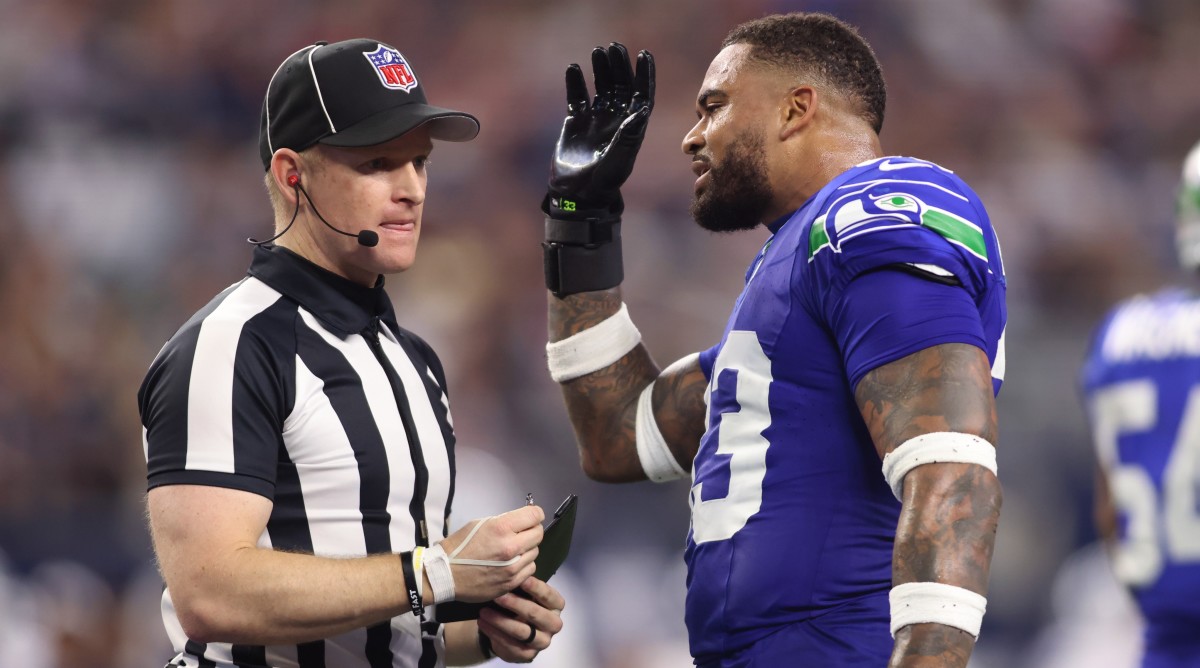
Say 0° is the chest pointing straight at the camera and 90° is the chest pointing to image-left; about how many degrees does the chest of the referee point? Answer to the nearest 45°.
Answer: approximately 315°

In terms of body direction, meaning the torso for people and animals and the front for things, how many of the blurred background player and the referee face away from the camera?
1

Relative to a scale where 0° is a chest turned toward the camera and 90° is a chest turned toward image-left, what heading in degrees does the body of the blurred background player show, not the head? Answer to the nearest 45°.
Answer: approximately 180°

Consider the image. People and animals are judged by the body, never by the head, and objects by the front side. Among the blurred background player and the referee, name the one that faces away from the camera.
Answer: the blurred background player

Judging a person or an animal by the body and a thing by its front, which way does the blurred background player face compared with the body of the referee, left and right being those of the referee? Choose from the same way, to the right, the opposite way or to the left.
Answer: to the left

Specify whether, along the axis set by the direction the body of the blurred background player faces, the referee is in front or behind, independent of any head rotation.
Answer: behind
